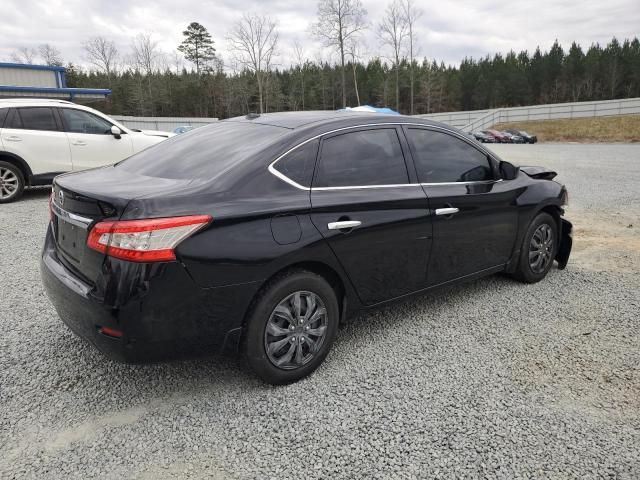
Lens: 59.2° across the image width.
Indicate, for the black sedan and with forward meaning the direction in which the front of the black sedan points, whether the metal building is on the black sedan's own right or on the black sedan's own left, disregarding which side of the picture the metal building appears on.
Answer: on the black sedan's own left

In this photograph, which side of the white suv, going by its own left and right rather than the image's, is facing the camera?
right

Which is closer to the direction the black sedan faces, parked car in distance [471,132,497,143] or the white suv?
the parked car in distance

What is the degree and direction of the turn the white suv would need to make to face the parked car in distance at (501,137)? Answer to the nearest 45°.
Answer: approximately 45° to its left

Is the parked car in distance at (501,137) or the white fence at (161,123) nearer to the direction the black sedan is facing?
the parked car in distance

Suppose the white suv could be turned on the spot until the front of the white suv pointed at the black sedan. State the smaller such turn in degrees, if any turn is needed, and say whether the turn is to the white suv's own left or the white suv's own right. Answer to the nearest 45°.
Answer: approximately 90° to the white suv's own right

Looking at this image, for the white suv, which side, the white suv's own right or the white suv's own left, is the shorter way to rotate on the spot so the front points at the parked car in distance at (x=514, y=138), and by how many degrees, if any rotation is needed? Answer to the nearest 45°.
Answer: approximately 45° to the white suv's own left

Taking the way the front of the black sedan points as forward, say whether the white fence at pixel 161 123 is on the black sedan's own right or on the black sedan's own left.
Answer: on the black sedan's own left

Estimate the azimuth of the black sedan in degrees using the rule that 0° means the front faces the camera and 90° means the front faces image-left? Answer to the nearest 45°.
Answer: approximately 225°
